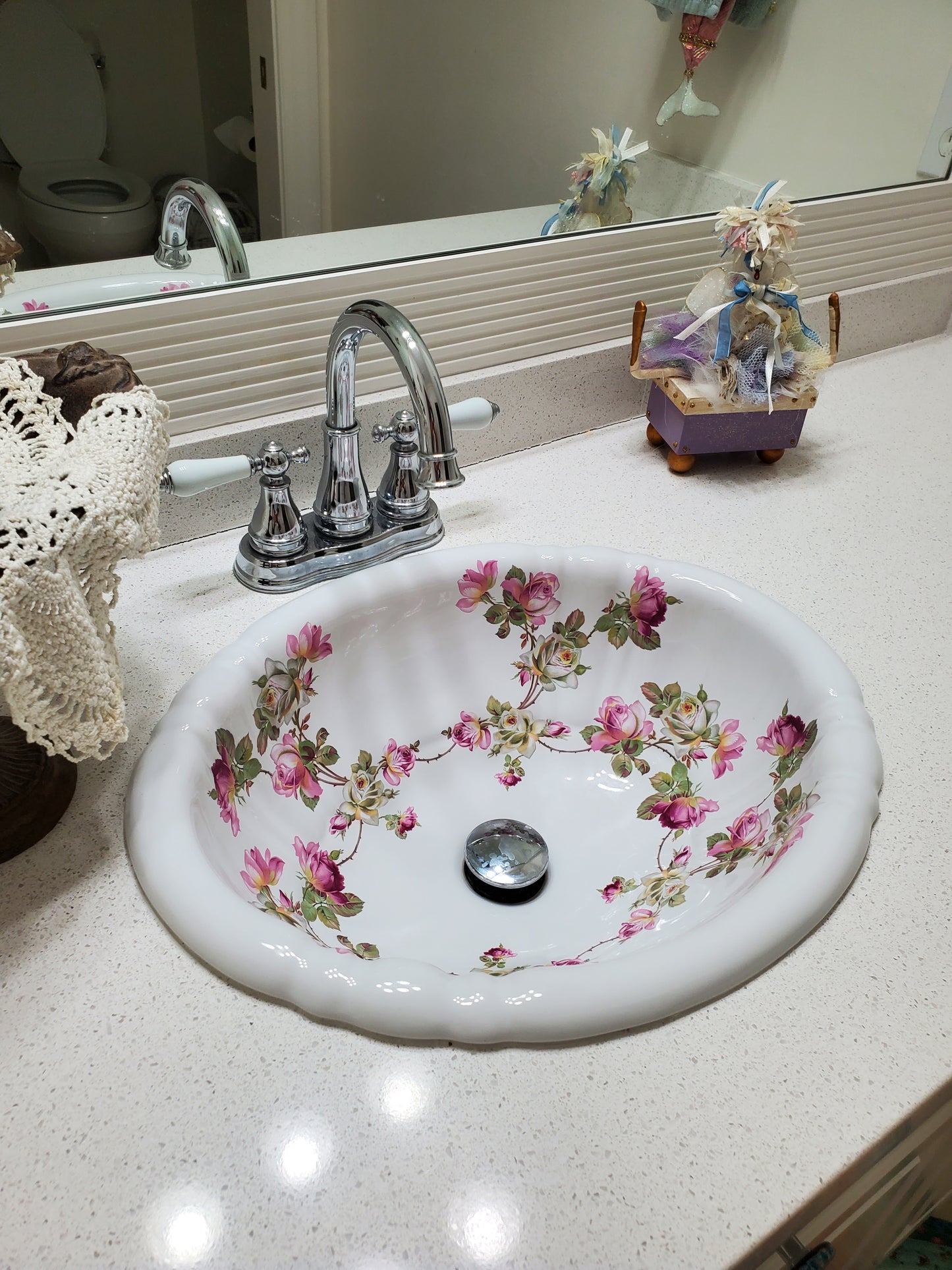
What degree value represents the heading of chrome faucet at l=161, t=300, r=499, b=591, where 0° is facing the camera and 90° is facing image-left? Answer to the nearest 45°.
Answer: approximately 315°

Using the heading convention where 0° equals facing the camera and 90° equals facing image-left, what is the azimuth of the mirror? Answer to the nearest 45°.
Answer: approximately 315°
